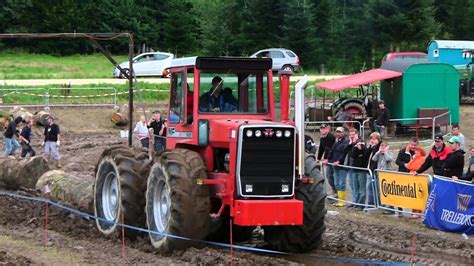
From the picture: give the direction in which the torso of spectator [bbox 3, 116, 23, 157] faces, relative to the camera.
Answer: to the viewer's right

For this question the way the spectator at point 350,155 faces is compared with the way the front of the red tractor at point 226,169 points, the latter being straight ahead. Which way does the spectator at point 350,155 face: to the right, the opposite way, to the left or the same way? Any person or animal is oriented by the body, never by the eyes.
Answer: to the right

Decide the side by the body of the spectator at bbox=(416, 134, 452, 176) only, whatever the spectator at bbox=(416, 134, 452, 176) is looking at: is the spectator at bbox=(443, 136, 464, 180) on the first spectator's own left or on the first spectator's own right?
on the first spectator's own left

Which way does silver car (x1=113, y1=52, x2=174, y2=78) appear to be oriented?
to the viewer's left

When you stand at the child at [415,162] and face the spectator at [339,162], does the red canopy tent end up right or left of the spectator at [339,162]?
right

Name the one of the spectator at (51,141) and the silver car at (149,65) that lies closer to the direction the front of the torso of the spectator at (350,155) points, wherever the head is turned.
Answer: the spectator

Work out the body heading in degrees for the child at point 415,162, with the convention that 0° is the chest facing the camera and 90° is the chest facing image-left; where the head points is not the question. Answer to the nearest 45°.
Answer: approximately 45°
